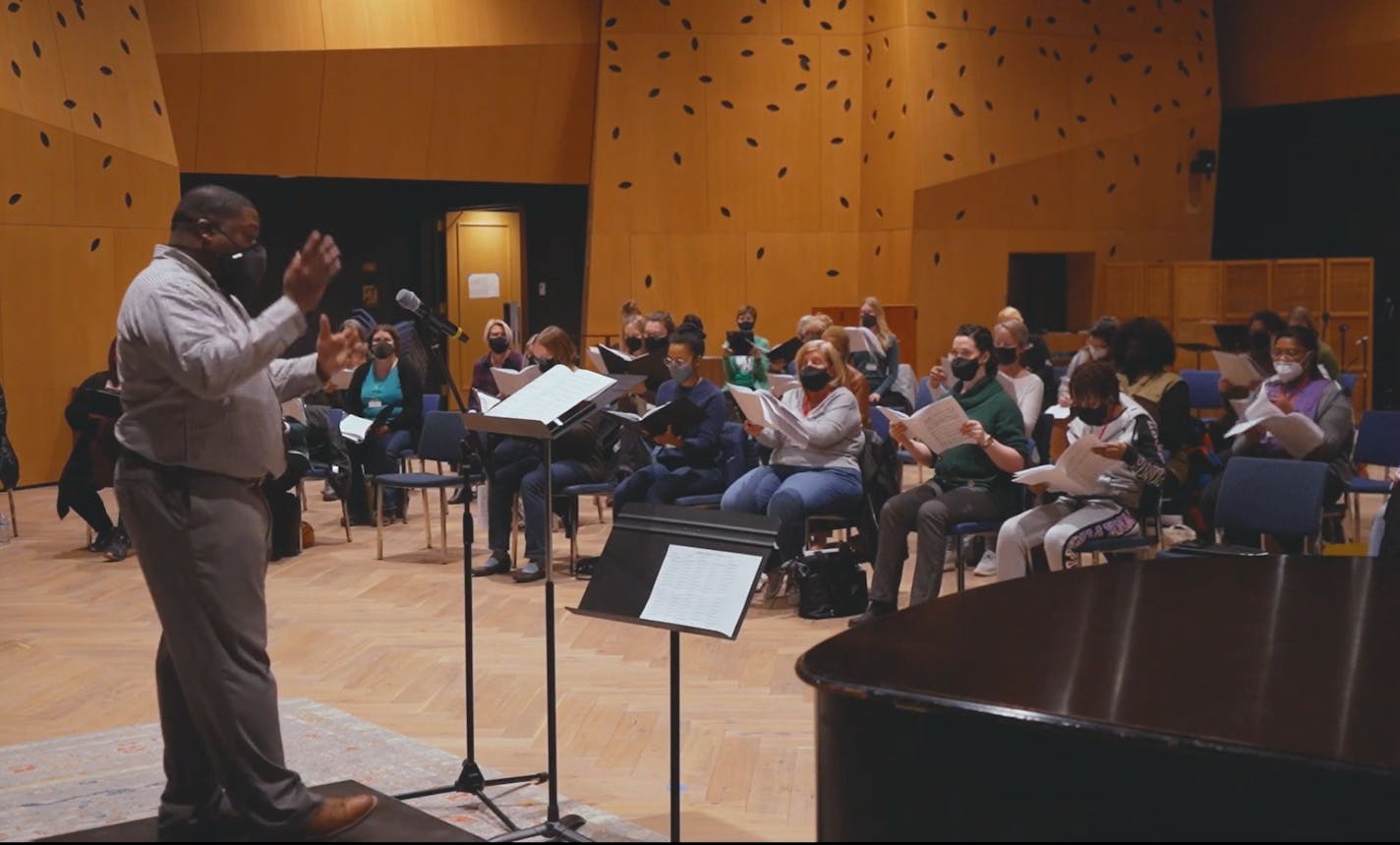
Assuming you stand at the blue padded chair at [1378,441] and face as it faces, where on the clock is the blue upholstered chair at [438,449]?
the blue upholstered chair at [438,449] is roughly at 1 o'clock from the blue padded chair at [1378,441].

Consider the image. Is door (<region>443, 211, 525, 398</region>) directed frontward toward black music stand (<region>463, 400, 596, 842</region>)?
yes

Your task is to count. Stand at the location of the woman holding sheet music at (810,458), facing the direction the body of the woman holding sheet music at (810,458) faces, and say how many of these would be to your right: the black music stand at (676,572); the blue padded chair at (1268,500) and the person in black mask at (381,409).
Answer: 1

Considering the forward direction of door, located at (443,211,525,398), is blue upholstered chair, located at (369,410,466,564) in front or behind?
in front

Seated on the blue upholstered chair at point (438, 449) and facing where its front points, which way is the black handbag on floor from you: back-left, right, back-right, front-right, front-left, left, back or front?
left

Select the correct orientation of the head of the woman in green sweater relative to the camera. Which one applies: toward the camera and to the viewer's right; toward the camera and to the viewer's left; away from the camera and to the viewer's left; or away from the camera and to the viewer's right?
toward the camera and to the viewer's left

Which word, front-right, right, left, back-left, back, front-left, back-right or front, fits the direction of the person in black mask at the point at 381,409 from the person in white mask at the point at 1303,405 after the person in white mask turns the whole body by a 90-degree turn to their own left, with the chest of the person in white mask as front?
back-right

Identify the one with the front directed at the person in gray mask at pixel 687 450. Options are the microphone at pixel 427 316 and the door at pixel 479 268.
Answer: the door

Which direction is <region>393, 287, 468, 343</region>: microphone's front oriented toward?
to the viewer's left

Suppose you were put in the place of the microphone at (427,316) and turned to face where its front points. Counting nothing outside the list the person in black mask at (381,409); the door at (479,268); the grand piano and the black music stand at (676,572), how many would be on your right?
2
